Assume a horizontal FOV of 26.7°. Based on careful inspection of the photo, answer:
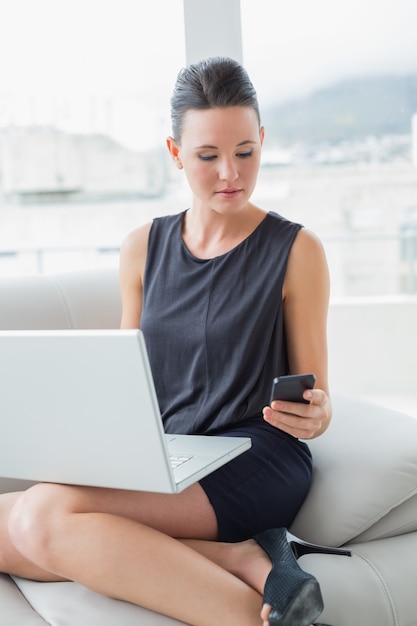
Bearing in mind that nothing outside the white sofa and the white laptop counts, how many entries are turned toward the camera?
1

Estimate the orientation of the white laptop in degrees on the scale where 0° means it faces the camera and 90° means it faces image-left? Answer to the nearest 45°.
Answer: approximately 225°

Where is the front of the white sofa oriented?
toward the camera

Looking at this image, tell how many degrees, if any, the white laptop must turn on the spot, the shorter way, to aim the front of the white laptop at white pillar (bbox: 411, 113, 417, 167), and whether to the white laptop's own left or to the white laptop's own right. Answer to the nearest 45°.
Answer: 0° — it already faces it

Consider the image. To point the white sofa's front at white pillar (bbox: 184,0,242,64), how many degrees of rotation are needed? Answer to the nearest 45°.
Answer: approximately 180°
